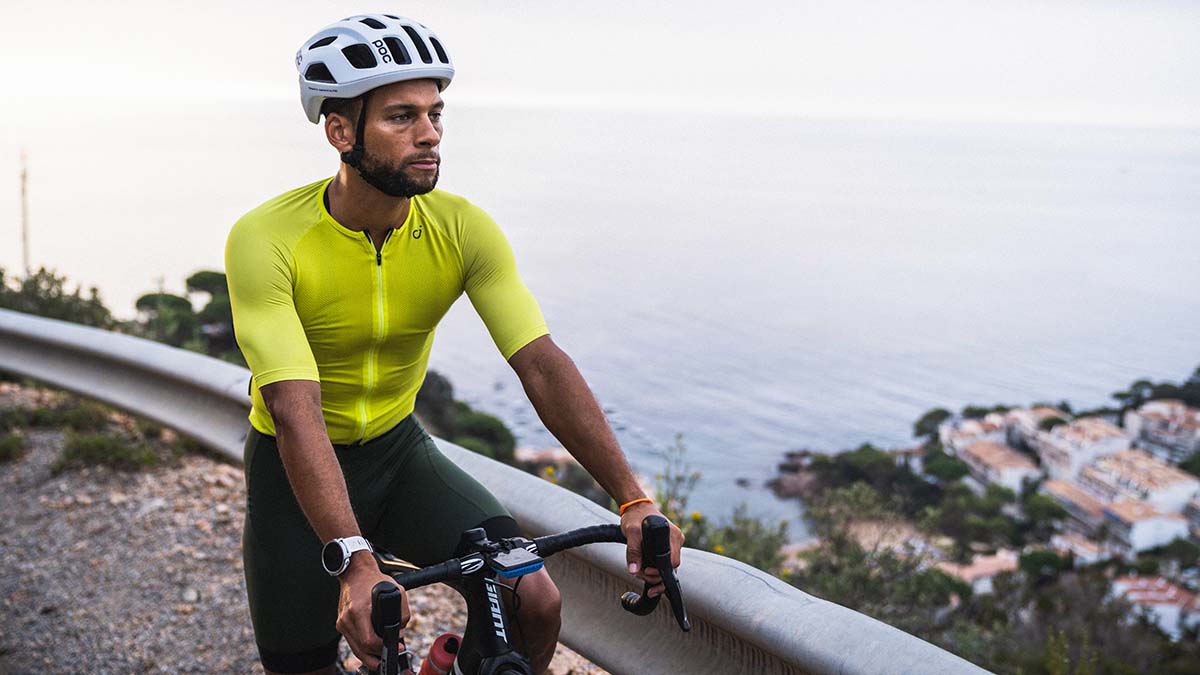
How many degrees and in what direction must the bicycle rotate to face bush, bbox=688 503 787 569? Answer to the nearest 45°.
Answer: approximately 135° to its left

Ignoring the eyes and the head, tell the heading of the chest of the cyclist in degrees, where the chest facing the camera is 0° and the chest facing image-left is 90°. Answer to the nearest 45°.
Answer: approximately 315°

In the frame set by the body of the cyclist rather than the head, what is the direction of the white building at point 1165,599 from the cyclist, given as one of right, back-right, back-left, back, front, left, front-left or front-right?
left

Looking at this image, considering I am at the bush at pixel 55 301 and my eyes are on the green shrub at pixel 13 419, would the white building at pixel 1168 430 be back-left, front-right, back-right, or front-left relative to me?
back-left

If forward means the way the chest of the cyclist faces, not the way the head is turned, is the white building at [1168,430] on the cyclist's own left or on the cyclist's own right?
on the cyclist's own left

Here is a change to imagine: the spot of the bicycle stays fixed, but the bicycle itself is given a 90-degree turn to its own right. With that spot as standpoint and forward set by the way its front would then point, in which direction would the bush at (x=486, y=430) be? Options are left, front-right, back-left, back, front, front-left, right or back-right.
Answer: back-right

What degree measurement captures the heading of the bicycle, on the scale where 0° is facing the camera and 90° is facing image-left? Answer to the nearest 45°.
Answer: approximately 315°

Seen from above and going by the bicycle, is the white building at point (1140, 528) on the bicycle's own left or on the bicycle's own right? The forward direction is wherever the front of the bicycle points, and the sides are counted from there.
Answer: on the bicycle's own left

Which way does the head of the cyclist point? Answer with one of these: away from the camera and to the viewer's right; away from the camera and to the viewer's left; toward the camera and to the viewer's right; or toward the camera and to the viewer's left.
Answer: toward the camera and to the viewer's right

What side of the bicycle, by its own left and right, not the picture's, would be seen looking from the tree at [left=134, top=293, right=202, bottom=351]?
back
